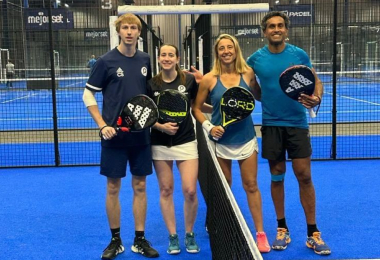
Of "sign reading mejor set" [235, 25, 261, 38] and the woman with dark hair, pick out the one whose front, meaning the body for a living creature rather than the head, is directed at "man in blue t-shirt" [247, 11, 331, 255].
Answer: the sign reading mejor set

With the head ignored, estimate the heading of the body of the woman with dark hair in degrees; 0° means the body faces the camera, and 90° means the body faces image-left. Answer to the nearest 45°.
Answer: approximately 0°

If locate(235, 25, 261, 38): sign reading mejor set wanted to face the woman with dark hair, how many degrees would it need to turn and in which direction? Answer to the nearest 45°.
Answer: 0° — it already faces them

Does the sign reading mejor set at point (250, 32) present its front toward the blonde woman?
yes

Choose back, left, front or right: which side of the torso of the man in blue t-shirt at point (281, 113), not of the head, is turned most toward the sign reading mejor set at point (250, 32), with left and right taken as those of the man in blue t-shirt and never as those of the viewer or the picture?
back
